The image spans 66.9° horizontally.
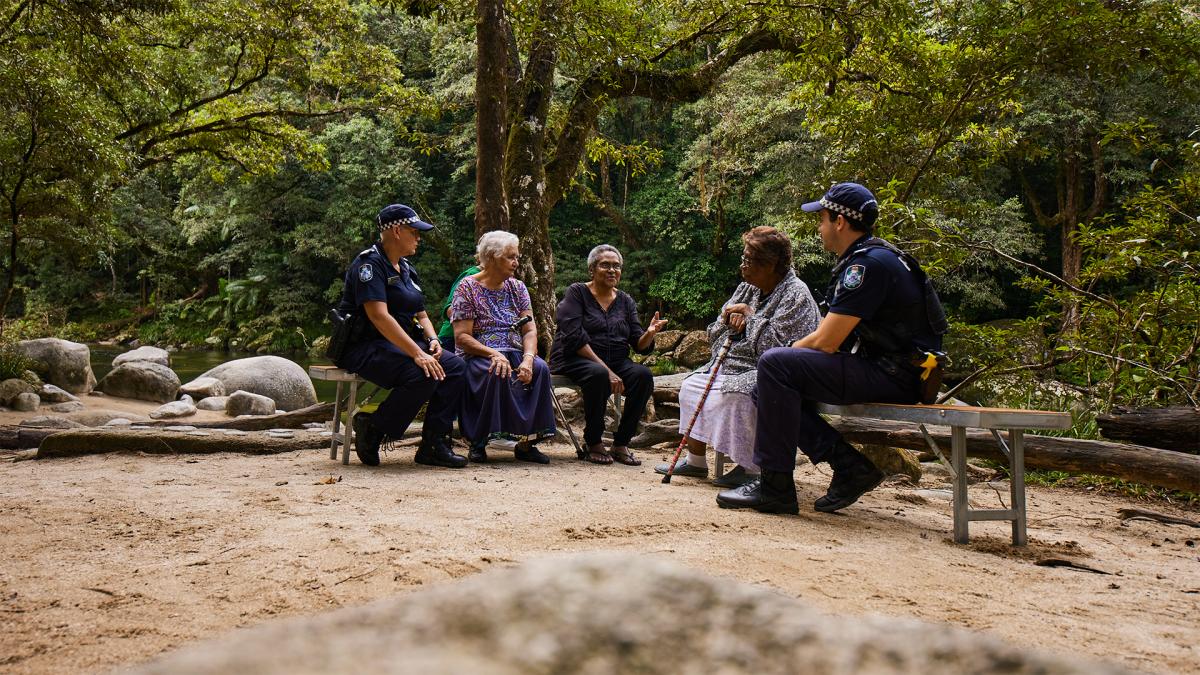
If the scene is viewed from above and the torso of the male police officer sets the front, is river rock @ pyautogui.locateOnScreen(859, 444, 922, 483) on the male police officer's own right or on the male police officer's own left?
on the male police officer's own right

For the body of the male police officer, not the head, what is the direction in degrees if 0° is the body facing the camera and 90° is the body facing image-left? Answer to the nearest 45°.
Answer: approximately 90°

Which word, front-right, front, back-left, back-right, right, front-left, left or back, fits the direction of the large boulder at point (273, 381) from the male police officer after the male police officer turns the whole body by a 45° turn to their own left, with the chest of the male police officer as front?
right

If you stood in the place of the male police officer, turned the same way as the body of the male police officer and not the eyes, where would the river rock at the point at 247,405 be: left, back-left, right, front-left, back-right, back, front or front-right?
front-right

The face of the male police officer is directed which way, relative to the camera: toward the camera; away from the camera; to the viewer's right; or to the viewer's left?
to the viewer's left

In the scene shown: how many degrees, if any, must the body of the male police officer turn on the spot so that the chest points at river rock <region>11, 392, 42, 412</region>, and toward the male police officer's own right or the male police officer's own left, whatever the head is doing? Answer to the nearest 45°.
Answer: approximately 45° to the male police officer's own right

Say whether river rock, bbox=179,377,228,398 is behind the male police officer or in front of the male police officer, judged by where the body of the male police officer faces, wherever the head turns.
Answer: in front

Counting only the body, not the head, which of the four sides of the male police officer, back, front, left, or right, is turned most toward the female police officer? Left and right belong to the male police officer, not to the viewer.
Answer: front

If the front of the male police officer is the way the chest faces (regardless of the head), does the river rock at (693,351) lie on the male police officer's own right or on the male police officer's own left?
on the male police officer's own right

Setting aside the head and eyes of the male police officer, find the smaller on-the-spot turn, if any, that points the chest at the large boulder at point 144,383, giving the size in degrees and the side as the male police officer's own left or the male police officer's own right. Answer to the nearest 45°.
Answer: approximately 45° to the male police officer's own right

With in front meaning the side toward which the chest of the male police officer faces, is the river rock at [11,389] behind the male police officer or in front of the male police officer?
in front

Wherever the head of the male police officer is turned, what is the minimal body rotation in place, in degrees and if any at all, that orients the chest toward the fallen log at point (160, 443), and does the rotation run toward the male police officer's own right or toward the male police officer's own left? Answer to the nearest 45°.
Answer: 0° — they already face it
